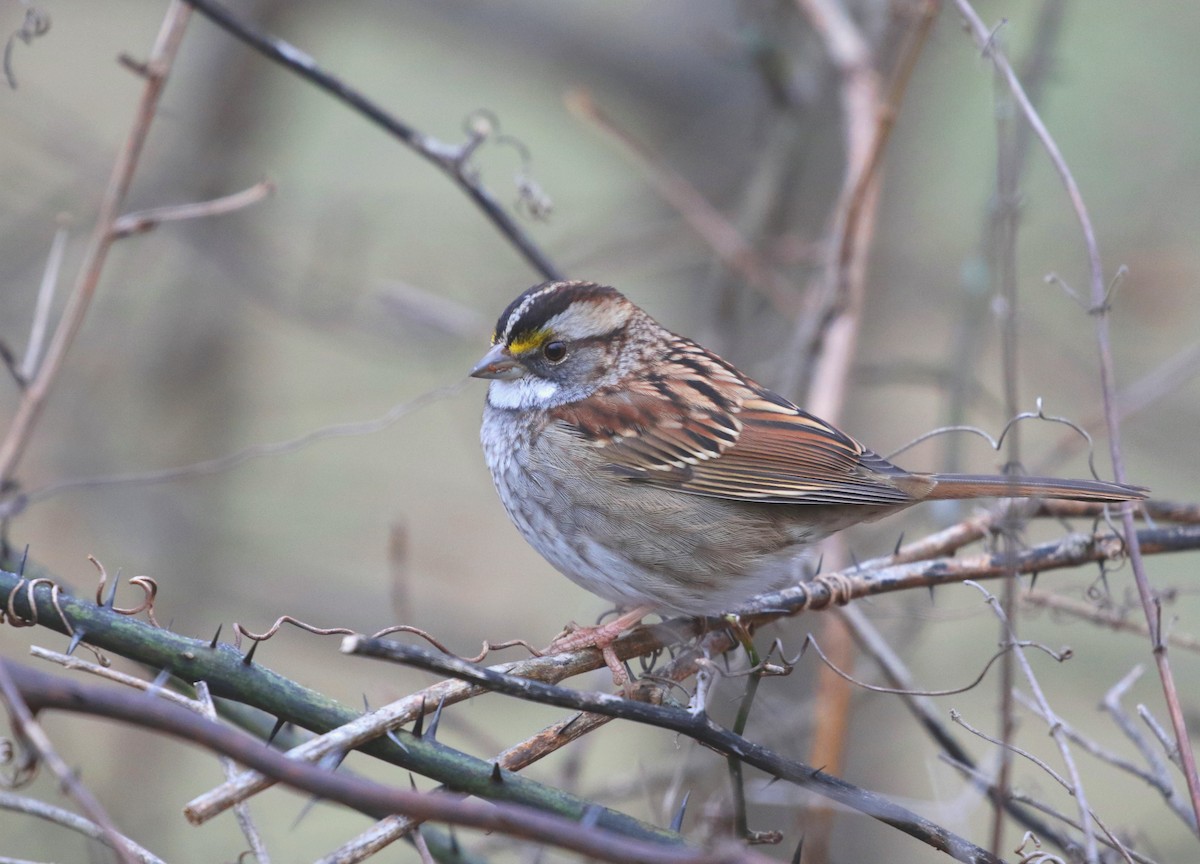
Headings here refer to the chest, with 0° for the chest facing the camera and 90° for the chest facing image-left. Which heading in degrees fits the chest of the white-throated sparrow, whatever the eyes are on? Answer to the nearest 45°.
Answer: approximately 90°
